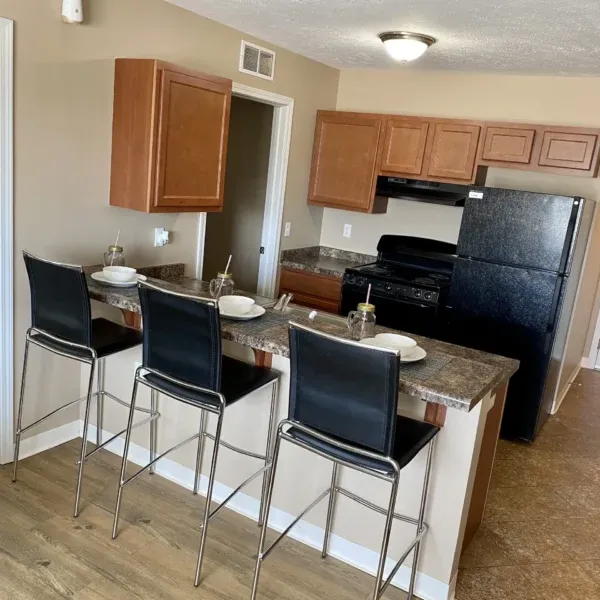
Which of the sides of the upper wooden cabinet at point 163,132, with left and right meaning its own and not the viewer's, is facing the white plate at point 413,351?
front

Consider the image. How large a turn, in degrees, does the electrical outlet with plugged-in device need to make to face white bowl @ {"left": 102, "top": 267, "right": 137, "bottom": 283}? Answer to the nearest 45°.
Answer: approximately 45° to its right

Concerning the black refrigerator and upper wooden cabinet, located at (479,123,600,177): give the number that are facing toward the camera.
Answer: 2

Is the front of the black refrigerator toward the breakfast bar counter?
yes

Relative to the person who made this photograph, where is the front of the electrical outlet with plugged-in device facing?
facing the viewer and to the right of the viewer

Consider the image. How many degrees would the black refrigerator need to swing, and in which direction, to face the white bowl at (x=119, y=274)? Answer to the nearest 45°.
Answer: approximately 45° to its right

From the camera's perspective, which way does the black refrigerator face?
toward the camera

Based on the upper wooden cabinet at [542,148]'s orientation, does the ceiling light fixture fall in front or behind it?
in front

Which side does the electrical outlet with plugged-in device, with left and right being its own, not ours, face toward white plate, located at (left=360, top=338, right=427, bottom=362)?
front

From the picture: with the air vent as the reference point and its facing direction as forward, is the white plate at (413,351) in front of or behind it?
in front

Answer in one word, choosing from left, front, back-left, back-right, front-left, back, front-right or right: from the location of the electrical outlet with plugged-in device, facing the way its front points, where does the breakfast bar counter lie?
front

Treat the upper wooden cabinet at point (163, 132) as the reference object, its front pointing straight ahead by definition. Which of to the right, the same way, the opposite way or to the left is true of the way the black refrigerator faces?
to the right

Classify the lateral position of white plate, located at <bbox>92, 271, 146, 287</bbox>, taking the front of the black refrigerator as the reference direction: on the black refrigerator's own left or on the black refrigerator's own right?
on the black refrigerator's own right

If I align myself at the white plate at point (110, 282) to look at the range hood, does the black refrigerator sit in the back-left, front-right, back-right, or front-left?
front-right

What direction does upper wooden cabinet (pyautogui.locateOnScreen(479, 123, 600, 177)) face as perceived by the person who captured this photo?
facing the viewer

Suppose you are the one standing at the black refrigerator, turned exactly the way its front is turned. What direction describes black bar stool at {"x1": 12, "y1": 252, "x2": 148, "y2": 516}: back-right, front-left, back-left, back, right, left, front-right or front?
front-right
